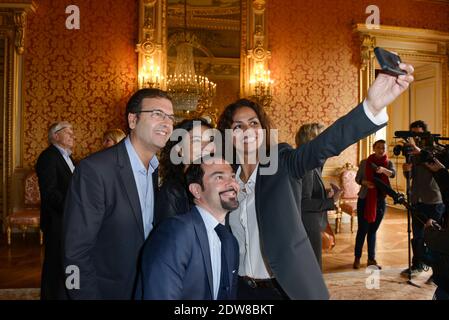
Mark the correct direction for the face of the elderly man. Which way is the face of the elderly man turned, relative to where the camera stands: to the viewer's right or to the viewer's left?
to the viewer's right

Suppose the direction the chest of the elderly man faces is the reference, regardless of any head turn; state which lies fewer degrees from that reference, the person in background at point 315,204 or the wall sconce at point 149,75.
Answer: the person in background

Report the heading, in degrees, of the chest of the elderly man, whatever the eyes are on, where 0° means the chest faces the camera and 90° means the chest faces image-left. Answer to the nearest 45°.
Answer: approximately 315°

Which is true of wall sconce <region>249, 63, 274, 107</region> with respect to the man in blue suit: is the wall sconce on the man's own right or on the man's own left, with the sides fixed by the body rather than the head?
on the man's own left

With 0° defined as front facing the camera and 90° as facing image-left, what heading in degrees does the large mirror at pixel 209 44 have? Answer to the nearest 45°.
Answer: approximately 0°

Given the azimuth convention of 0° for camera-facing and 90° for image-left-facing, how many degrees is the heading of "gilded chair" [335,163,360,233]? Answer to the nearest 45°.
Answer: approximately 45°
